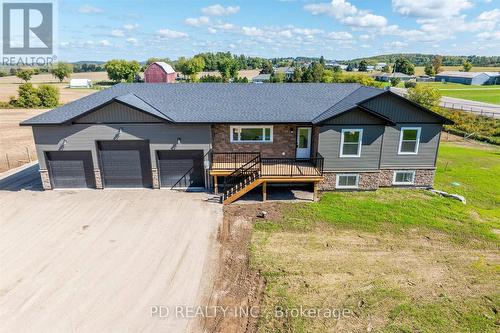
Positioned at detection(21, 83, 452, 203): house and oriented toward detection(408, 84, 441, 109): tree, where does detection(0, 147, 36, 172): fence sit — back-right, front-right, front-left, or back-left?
back-left

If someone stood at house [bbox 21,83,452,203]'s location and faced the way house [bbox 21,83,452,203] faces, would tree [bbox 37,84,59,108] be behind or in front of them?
behind

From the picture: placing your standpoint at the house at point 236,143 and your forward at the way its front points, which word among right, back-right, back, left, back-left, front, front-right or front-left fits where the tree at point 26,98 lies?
back-right

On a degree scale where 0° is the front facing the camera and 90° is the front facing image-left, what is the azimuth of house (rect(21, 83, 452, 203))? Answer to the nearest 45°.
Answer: approximately 0°

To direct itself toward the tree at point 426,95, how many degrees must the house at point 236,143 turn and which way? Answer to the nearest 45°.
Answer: approximately 135° to its left
